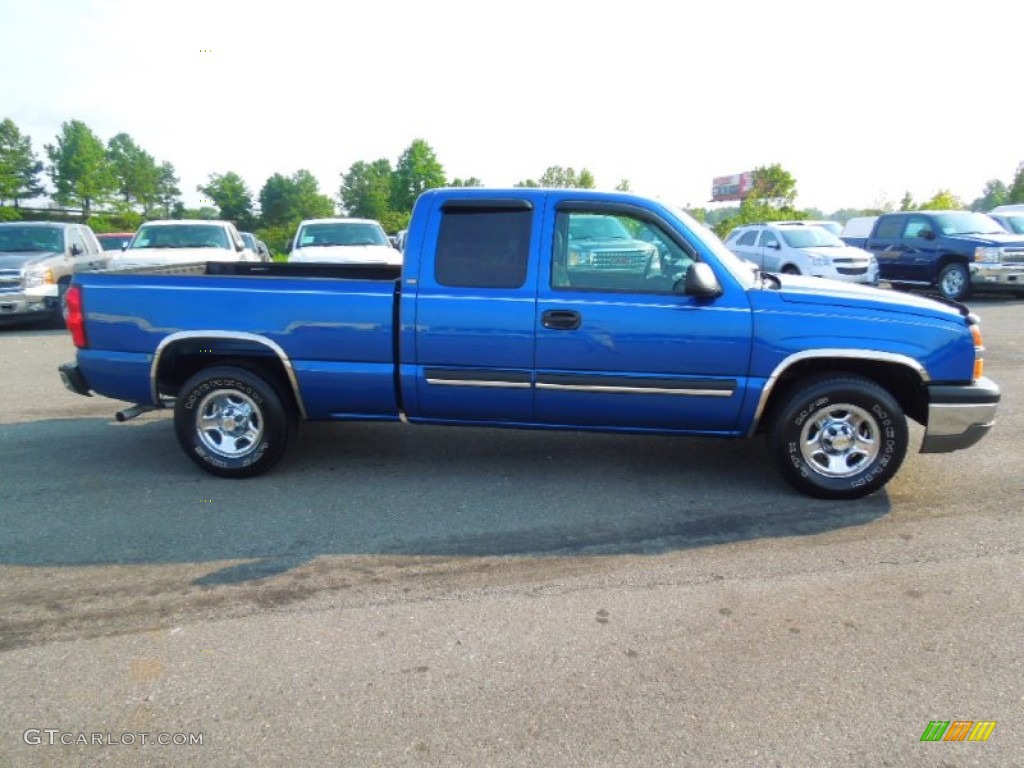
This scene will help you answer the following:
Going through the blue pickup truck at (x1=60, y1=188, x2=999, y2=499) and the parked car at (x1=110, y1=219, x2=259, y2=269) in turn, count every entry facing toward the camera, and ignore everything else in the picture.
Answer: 1

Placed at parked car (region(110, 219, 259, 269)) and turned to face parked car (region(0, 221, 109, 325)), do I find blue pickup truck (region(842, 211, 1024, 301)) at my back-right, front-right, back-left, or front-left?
back-left

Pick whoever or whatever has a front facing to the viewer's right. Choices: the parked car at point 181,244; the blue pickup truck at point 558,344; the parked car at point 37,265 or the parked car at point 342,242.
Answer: the blue pickup truck

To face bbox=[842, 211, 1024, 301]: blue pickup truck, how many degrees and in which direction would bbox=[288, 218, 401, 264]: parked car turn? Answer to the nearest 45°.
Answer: approximately 90° to its left

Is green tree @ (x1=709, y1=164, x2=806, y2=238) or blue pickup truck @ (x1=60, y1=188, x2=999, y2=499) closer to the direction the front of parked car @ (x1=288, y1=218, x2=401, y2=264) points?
the blue pickup truck

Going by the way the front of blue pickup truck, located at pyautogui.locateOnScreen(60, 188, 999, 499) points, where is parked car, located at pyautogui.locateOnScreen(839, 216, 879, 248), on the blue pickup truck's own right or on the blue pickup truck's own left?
on the blue pickup truck's own left

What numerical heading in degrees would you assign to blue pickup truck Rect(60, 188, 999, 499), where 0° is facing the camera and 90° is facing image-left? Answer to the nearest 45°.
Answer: approximately 270°

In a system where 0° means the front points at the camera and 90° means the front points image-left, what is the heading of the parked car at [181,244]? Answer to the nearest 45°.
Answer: approximately 0°

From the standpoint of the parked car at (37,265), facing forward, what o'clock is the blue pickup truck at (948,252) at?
The blue pickup truck is roughly at 8 o'clock from the parked car.

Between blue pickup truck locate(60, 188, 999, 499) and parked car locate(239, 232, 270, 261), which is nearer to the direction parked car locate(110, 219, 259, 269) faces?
the blue pickup truck

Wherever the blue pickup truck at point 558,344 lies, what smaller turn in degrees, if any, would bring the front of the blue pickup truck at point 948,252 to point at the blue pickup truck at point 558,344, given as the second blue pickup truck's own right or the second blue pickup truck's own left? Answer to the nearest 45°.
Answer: approximately 45° to the second blue pickup truck's own right

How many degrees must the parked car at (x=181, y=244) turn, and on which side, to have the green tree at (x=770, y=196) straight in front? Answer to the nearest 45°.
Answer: approximately 135° to its left

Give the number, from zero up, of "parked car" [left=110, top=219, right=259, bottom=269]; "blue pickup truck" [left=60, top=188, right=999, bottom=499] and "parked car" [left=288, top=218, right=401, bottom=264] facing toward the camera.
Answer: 2

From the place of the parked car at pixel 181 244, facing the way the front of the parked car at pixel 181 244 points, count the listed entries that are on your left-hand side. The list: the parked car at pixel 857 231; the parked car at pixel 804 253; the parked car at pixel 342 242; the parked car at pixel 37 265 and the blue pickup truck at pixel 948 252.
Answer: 4
